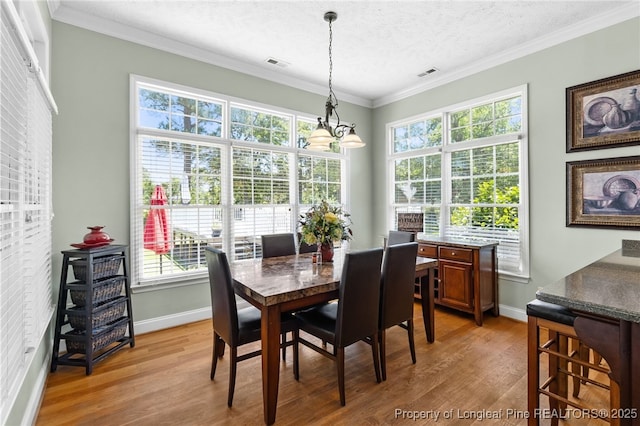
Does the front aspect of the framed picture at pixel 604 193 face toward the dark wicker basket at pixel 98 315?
yes

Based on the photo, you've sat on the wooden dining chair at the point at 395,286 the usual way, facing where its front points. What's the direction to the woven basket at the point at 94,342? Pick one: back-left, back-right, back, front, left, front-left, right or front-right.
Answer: front-left

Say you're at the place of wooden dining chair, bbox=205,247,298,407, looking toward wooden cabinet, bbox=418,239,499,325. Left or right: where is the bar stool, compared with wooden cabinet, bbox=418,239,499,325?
right

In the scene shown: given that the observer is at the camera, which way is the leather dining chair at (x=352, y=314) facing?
facing away from the viewer and to the left of the viewer

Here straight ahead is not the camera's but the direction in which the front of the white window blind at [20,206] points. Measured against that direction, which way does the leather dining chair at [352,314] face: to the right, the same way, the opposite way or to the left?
to the left

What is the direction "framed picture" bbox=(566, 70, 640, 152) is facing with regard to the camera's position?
facing the viewer and to the left of the viewer

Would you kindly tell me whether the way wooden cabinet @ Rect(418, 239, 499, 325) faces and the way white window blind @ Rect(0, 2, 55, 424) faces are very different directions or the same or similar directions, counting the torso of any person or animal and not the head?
very different directions

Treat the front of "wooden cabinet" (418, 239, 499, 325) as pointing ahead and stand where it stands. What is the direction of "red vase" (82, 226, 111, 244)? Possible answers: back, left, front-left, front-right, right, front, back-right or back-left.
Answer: front

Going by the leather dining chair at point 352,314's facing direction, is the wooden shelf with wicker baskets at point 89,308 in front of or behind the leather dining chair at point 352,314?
in front

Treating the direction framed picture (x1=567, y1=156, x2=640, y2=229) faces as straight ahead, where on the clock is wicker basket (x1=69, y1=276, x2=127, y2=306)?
The wicker basket is roughly at 12 o'clock from the framed picture.

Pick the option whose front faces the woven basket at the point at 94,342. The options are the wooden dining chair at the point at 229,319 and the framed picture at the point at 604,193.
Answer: the framed picture

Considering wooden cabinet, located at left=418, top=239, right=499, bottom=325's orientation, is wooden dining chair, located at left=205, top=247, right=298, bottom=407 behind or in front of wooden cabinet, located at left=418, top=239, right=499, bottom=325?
in front

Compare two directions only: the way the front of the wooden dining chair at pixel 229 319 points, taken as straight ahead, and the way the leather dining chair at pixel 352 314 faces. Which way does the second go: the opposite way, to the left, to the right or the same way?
to the left

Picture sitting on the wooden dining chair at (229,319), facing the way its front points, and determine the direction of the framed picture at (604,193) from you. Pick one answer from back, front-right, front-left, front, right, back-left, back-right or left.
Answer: front-right

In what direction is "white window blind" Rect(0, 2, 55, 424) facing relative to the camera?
to the viewer's right

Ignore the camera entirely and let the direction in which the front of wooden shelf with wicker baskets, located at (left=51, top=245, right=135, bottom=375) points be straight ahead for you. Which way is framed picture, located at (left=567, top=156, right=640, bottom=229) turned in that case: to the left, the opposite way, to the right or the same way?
the opposite way

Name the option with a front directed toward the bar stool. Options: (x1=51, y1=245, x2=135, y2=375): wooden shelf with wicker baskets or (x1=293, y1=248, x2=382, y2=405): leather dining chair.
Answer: the wooden shelf with wicker baskets

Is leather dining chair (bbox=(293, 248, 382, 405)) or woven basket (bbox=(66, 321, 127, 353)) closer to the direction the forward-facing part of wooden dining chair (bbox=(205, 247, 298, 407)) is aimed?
the leather dining chair

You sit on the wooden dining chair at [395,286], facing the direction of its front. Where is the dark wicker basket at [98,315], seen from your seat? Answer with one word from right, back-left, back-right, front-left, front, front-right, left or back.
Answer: front-left

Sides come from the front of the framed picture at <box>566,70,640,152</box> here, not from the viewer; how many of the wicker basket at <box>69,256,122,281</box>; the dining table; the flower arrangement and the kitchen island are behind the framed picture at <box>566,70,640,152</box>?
0

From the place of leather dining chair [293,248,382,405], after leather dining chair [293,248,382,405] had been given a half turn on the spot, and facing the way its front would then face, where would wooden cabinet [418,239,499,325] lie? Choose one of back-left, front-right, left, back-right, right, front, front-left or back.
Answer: left
